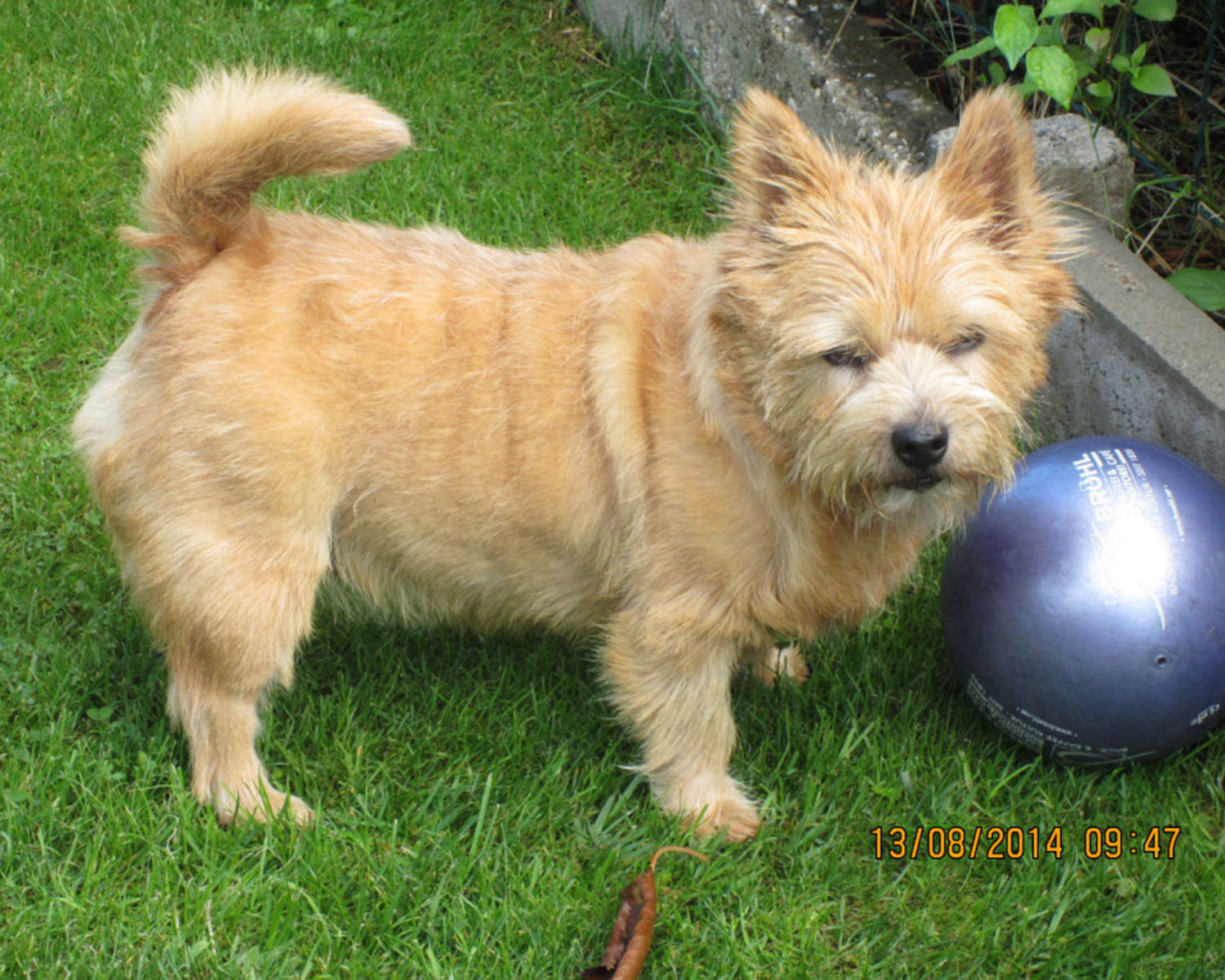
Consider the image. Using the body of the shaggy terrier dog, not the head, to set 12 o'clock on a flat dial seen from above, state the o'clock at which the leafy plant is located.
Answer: The leafy plant is roughly at 10 o'clock from the shaggy terrier dog.

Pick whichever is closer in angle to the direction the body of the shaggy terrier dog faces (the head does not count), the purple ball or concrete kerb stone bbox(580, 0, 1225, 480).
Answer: the purple ball

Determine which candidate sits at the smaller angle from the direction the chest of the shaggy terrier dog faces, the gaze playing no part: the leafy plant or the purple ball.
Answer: the purple ball

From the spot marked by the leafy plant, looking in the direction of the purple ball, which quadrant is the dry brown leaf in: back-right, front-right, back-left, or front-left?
front-right

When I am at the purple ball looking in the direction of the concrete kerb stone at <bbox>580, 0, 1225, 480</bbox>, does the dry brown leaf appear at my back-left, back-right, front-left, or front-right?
back-left

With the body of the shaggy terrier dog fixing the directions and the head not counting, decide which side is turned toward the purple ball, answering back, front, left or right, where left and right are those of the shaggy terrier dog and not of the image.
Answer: front

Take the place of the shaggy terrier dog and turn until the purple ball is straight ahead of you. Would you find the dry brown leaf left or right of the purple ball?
right

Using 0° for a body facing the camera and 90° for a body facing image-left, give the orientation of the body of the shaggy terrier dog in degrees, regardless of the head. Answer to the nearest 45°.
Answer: approximately 270°

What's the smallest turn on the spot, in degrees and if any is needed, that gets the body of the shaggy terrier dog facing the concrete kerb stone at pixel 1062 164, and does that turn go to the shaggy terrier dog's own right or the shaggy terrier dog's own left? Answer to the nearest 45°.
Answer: approximately 45° to the shaggy terrier dog's own left
